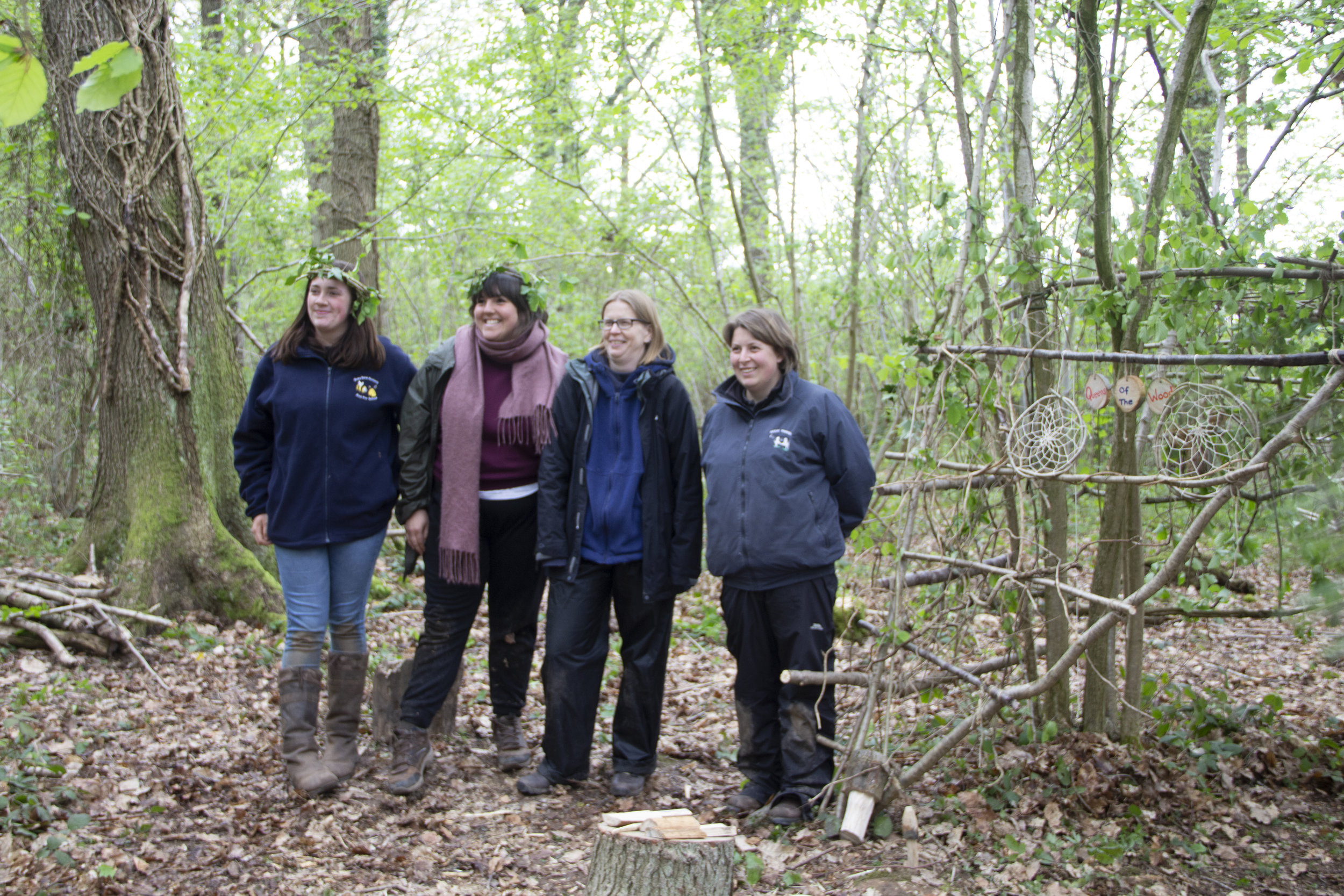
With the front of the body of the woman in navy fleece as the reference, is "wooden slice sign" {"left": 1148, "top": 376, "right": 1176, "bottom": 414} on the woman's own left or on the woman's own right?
on the woman's own left

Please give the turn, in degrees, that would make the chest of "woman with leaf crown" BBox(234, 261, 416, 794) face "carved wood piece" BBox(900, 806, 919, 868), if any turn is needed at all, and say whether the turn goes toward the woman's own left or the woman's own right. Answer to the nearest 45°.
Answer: approximately 45° to the woman's own left

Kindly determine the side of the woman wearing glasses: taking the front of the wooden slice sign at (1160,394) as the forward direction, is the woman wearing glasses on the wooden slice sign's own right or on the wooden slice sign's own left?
on the wooden slice sign's own right

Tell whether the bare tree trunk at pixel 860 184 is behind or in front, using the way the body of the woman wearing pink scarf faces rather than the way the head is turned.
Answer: behind

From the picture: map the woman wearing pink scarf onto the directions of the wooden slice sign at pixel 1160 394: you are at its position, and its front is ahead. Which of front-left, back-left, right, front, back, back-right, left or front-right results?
right
